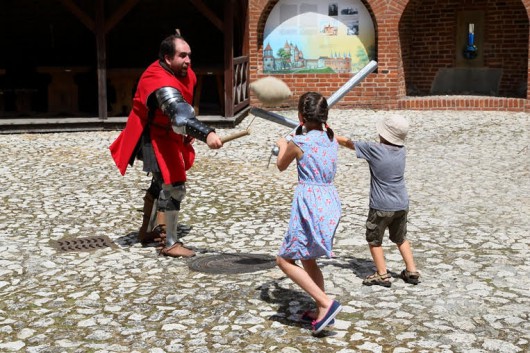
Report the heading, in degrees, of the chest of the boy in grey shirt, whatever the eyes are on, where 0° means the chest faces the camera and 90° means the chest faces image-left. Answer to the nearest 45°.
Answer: approximately 135°

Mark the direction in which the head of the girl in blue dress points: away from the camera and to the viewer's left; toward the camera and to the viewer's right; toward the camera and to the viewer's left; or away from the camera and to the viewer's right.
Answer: away from the camera and to the viewer's left

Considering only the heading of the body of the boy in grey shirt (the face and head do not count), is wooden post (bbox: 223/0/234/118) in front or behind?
in front

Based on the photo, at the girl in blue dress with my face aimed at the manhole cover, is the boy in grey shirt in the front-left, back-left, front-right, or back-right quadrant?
front-right

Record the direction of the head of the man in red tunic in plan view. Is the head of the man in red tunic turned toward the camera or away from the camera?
toward the camera

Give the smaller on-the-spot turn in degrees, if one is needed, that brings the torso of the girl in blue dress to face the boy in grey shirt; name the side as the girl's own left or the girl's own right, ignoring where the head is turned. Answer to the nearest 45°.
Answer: approximately 90° to the girl's own right

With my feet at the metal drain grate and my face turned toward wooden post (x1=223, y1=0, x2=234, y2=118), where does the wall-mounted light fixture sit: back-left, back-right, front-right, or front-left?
front-right

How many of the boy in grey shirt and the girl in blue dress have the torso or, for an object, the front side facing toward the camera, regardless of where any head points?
0

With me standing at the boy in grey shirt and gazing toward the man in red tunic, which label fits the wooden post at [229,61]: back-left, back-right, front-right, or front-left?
front-right

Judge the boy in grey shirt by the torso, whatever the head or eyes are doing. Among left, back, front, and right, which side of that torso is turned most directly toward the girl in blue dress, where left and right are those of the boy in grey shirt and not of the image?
left

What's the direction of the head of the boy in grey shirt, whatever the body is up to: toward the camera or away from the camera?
away from the camera

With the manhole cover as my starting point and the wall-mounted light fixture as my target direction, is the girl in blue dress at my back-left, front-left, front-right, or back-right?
back-right

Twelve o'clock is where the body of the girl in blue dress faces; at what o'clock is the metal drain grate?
The metal drain grate is roughly at 12 o'clock from the girl in blue dress.

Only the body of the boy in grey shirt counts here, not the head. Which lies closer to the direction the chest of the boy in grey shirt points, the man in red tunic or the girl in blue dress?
the man in red tunic

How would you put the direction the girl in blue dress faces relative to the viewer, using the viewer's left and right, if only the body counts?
facing away from the viewer and to the left of the viewer

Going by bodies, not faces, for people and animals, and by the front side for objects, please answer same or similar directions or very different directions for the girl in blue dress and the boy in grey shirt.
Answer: same or similar directions
